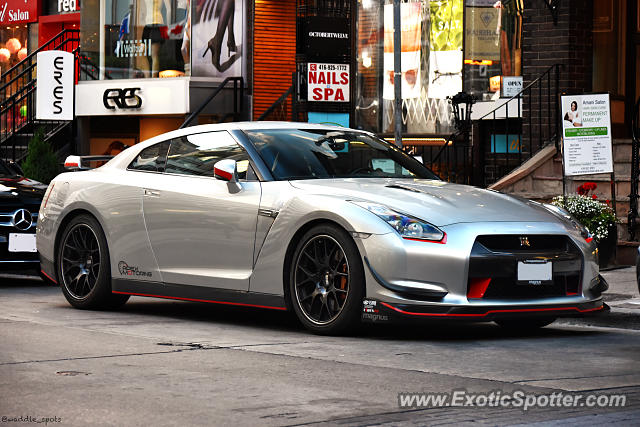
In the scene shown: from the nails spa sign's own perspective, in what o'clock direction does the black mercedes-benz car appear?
The black mercedes-benz car is roughly at 1 o'clock from the nails spa sign.

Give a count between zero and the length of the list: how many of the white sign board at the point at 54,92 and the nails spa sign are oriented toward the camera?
2

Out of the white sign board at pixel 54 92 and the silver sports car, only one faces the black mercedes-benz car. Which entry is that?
the white sign board

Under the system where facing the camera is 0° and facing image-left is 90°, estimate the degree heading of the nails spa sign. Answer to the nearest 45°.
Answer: approximately 0°

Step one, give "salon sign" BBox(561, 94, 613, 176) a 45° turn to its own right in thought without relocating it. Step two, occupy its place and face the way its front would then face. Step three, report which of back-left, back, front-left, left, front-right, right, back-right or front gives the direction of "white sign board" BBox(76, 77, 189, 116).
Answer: right

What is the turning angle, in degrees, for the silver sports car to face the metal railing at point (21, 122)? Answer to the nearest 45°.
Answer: approximately 135° to its left

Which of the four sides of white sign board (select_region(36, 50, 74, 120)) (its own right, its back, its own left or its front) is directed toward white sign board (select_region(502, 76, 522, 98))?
left

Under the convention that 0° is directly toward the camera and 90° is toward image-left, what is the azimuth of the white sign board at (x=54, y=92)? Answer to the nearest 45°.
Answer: approximately 0°

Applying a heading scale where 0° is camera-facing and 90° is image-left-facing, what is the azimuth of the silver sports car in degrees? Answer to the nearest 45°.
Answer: approximately 315°
